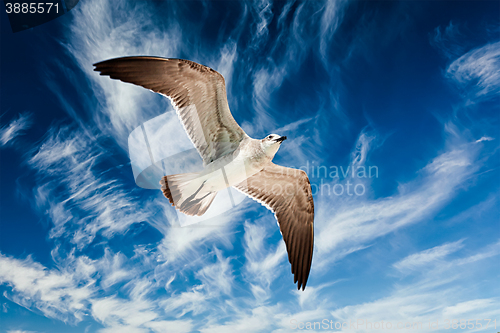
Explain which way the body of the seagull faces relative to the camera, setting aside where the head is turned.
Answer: to the viewer's right
